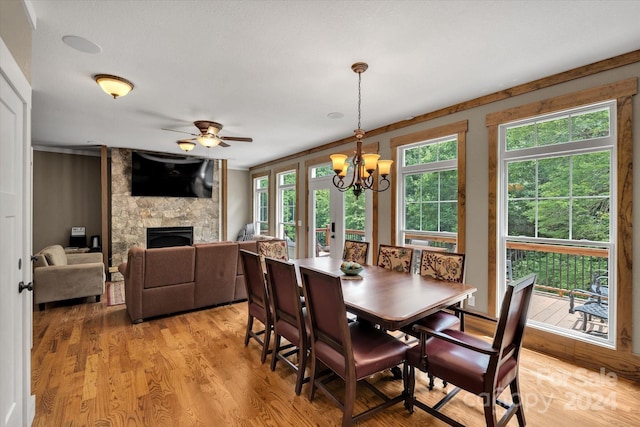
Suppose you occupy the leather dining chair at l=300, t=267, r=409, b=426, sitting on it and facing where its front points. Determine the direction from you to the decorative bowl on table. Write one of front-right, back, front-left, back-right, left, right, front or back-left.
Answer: front-left

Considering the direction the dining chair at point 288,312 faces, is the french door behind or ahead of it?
ahead

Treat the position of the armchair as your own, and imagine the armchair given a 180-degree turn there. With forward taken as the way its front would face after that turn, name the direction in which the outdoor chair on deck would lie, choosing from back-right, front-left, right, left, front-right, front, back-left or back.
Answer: back-left

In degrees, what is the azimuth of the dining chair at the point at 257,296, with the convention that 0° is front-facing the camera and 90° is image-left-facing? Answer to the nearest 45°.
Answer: approximately 225°

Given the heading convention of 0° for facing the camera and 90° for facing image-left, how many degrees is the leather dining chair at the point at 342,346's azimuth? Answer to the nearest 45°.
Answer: approximately 225°

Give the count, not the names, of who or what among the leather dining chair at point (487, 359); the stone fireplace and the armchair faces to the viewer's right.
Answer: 1

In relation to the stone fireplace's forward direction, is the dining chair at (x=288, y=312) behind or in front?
in front

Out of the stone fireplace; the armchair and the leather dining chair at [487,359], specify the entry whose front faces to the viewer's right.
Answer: the armchair

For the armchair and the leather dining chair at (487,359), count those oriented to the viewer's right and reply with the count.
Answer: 1

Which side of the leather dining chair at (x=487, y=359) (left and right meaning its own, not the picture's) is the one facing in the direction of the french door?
front

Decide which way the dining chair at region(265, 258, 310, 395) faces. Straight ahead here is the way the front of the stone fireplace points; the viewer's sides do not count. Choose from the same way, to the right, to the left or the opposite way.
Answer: to the left

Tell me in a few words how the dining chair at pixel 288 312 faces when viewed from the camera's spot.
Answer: facing away from the viewer and to the right of the viewer

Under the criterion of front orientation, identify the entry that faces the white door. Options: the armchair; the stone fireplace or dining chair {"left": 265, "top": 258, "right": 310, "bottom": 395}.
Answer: the stone fireplace

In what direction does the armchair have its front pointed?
to the viewer's right

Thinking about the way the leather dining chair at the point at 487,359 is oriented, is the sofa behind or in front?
in front

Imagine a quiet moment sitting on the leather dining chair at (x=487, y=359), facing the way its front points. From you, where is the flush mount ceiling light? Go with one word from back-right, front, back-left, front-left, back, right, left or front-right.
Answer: front-left
